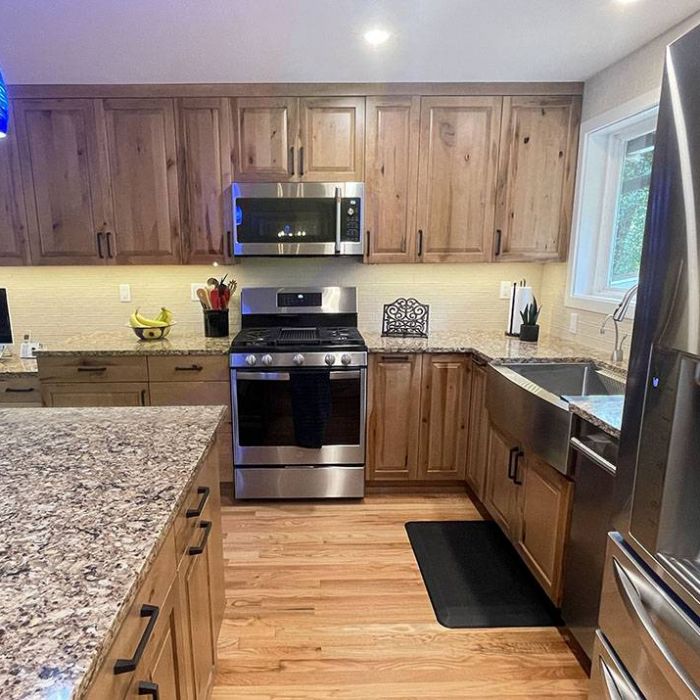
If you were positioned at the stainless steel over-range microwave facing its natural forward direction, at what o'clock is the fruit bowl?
The fruit bowl is roughly at 3 o'clock from the stainless steel over-range microwave.

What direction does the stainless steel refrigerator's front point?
to the viewer's left

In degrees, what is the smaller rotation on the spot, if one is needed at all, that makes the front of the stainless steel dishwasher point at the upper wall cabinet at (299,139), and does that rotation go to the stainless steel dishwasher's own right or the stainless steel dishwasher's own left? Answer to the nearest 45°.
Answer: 0° — it already faces it

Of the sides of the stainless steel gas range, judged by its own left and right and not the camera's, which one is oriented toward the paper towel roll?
left

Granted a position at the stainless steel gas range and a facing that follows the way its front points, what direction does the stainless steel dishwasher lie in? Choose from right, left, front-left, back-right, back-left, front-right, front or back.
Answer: front-left

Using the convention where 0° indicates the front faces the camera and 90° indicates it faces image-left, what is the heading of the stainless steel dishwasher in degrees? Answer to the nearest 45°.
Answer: approximately 90°

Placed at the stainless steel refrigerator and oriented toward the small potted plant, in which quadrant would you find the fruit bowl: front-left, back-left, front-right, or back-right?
front-left

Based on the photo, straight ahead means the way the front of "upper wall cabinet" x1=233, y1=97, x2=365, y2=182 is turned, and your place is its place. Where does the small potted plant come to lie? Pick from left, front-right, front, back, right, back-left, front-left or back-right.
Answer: left

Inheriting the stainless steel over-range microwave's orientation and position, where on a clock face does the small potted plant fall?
The small potted plant is roughly at 9 o'clock from the stainless steel over-range microwave.

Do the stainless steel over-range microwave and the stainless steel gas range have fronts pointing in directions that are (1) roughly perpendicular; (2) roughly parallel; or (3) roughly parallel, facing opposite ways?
roughly parallel

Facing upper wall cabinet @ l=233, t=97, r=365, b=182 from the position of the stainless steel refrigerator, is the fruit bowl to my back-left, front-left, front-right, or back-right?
front-left

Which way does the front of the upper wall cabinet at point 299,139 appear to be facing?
toward the camera

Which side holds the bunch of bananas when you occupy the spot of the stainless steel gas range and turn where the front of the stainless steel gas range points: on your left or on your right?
on your right

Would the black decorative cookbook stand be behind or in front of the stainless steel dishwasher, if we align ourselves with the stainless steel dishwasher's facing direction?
in front

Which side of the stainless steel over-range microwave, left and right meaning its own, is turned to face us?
front
